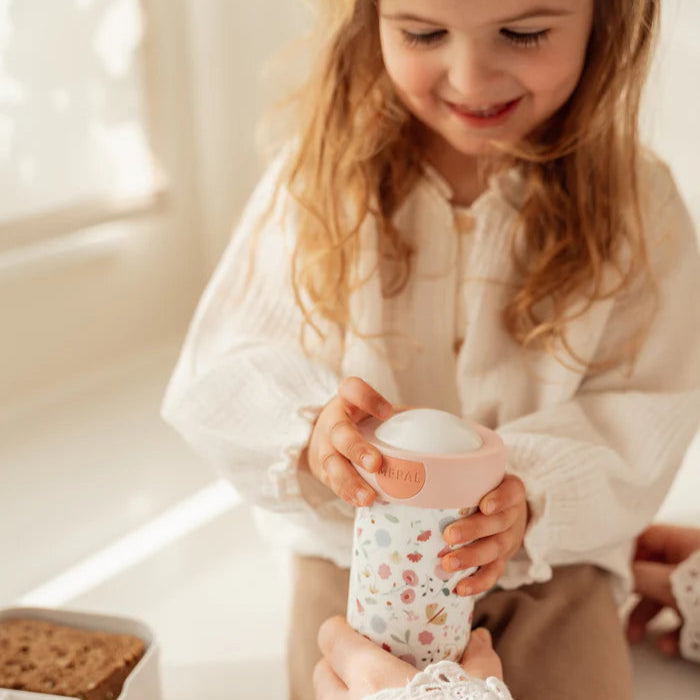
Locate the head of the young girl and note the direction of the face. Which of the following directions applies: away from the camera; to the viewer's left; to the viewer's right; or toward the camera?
toward the camera

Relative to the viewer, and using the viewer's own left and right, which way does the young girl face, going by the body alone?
facing the viewer
